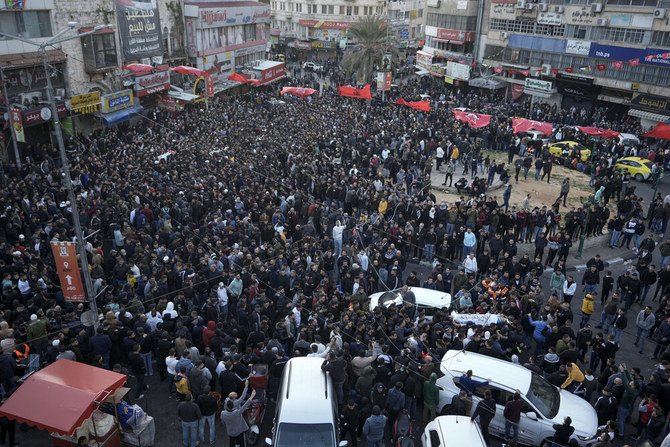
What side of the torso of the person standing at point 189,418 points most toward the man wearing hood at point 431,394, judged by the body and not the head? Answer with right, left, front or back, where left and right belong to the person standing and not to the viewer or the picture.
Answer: right

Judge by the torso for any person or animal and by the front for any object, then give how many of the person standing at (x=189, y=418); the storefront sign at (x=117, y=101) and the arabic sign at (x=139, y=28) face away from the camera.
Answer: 1

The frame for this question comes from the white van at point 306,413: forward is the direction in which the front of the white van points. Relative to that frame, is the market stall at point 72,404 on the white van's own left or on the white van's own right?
on the white van's own right

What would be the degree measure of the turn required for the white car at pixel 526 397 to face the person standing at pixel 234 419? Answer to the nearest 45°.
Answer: approximately 90° to its right

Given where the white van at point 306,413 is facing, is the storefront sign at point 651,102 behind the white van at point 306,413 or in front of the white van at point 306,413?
behind

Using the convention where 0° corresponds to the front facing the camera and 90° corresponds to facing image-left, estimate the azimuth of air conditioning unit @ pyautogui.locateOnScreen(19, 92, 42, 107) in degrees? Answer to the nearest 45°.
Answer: approximately 315°

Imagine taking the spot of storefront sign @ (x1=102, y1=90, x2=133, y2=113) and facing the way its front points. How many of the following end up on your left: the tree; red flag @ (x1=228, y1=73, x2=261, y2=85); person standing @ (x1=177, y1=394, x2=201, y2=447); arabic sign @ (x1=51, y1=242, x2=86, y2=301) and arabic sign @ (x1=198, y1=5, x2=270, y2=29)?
3

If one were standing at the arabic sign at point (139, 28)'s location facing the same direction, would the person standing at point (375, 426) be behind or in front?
in front

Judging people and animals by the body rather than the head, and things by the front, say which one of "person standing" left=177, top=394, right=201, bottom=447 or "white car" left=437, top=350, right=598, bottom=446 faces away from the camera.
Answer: the person standing

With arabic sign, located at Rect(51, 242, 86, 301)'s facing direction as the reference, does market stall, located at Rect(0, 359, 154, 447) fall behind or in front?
in front

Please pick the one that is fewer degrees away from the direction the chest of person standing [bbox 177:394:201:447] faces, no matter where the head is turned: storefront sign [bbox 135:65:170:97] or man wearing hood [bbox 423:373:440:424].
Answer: the storefront sign
